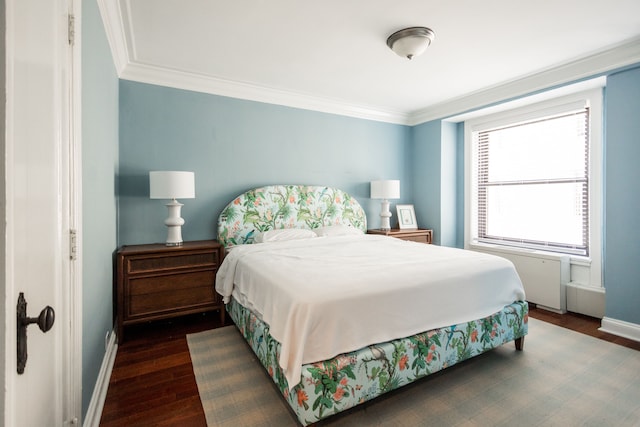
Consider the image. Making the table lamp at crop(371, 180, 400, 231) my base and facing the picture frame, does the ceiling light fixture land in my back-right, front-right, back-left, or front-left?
back-right

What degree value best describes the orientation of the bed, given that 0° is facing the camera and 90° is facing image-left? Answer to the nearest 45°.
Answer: approximately 315°

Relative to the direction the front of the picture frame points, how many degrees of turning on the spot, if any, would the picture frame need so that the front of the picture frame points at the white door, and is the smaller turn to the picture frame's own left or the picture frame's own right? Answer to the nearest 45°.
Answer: approximately 45° to the picture frame's own right

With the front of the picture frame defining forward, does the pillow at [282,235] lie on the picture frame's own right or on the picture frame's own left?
on the picture frame's own right

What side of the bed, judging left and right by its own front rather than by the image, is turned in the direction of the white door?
right

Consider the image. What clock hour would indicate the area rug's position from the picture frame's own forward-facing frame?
The area rug is roughly at 1 o'clock from the picture frame.

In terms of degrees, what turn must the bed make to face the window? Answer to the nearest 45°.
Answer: approximately 90° to its left

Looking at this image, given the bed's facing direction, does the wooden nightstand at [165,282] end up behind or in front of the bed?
behind

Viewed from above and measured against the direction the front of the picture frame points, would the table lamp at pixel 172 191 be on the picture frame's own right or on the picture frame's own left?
on the picture frame's own right

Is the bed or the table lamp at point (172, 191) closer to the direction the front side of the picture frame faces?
the bed

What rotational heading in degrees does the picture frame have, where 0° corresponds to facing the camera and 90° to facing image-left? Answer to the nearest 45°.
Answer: approximately 315°

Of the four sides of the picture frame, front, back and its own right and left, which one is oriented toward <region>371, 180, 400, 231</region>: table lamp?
right
